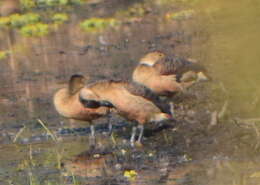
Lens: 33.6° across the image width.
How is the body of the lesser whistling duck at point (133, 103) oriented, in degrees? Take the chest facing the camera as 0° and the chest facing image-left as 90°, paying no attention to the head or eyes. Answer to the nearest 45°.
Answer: approximately 90°

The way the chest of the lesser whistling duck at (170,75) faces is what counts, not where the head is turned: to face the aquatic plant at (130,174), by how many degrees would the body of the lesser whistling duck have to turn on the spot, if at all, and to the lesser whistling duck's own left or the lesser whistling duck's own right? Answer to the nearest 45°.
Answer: approximately 90° to the lesser whistling duck's own left

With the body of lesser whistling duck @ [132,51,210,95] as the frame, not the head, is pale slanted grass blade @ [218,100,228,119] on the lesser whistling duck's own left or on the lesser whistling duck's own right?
on the lesser whistling duck's own left

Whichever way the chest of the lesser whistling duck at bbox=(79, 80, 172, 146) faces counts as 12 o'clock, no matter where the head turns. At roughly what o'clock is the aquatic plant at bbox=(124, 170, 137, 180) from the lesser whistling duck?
The aquatic plant is roughly at 9 o'clock from the lesser whistling duck.

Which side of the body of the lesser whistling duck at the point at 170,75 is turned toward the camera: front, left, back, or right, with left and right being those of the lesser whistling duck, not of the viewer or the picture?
left
